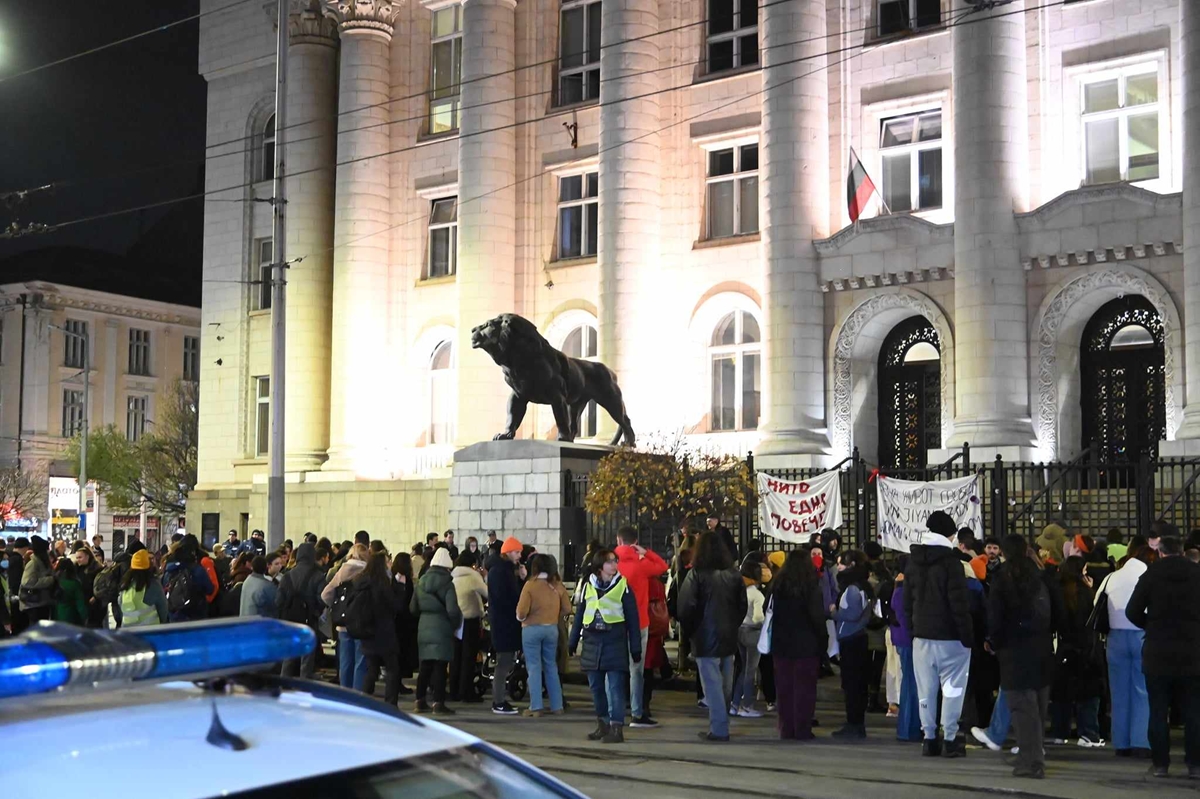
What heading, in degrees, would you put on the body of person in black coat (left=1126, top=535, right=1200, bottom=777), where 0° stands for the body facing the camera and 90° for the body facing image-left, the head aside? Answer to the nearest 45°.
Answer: approximately 180°

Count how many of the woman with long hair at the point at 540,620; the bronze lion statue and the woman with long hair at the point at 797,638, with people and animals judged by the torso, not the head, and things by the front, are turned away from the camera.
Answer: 2

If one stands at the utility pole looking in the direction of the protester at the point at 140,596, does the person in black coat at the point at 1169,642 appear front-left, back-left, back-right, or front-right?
front-left

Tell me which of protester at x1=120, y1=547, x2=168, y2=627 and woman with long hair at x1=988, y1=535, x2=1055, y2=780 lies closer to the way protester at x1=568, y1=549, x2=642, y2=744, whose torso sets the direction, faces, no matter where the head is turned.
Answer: the woman with long hair

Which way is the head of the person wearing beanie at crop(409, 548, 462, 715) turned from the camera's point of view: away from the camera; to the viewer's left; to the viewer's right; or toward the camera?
away from the camera

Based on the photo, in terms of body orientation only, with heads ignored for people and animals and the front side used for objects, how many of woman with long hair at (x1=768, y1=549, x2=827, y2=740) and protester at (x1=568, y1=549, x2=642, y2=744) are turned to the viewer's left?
0

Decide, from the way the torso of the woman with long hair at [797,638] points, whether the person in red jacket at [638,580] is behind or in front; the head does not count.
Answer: in front

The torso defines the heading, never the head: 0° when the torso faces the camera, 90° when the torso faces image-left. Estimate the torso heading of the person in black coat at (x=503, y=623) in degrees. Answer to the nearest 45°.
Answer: approximately 270°

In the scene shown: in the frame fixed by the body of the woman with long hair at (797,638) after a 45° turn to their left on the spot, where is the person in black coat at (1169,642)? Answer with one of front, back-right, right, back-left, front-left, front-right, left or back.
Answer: back

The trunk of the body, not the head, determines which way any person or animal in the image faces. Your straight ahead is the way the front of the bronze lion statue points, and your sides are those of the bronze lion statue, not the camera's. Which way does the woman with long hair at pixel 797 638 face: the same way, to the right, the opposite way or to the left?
to the right

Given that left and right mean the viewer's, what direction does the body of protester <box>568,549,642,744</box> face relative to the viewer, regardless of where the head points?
facing the viewer

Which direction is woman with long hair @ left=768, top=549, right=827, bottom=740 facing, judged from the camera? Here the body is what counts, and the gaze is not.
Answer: away from the camera

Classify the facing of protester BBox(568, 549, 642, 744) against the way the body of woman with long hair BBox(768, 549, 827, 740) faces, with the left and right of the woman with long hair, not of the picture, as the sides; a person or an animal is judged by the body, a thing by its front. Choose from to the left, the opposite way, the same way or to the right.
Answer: the opposite way

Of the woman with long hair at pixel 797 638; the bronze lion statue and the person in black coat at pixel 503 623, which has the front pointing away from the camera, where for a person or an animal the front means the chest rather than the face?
the woman with long hair

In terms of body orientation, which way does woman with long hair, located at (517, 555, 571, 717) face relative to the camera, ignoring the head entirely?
away from the camera

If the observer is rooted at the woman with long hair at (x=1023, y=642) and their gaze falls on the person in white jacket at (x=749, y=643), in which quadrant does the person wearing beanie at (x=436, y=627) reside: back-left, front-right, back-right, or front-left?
front-left

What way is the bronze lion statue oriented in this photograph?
to the viewer's left

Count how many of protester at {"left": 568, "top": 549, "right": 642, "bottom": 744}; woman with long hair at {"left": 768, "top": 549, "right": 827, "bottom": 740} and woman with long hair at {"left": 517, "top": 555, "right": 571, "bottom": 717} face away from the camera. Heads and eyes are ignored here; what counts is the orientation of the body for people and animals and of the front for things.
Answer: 2
